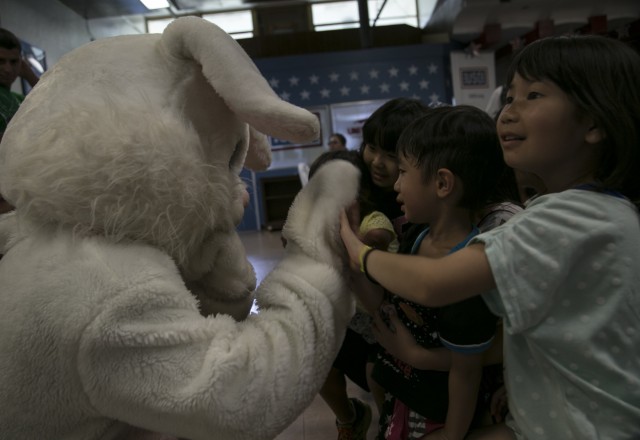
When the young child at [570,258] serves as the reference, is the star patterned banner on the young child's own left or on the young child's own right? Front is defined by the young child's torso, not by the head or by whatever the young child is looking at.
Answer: on the young child's own right

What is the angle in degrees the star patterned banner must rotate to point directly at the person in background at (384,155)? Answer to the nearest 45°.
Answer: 0° — it already faces them

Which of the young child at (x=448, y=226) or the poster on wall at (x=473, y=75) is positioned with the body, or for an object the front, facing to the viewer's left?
the young child

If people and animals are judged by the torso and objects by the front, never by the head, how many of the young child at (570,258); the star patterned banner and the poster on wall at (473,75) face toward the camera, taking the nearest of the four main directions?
2

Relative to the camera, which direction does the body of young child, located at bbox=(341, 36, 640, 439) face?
to the viewer's left

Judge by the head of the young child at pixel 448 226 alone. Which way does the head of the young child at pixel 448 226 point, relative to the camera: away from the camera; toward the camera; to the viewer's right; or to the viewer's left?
to the viewer's left

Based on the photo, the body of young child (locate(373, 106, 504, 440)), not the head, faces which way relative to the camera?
to the viewer's left

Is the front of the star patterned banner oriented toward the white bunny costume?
yes

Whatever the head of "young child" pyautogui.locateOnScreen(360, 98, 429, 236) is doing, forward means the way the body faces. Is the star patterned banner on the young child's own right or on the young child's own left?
on the young child's own right

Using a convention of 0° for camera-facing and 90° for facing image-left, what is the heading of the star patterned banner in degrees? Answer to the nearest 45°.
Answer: approximately 0°

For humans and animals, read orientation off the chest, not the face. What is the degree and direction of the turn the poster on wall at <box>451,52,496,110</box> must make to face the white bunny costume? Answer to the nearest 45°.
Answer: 0° — it already faces it

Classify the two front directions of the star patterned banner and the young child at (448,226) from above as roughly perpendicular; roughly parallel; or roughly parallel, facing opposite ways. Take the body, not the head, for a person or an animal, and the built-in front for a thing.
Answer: roughly perpendicular
